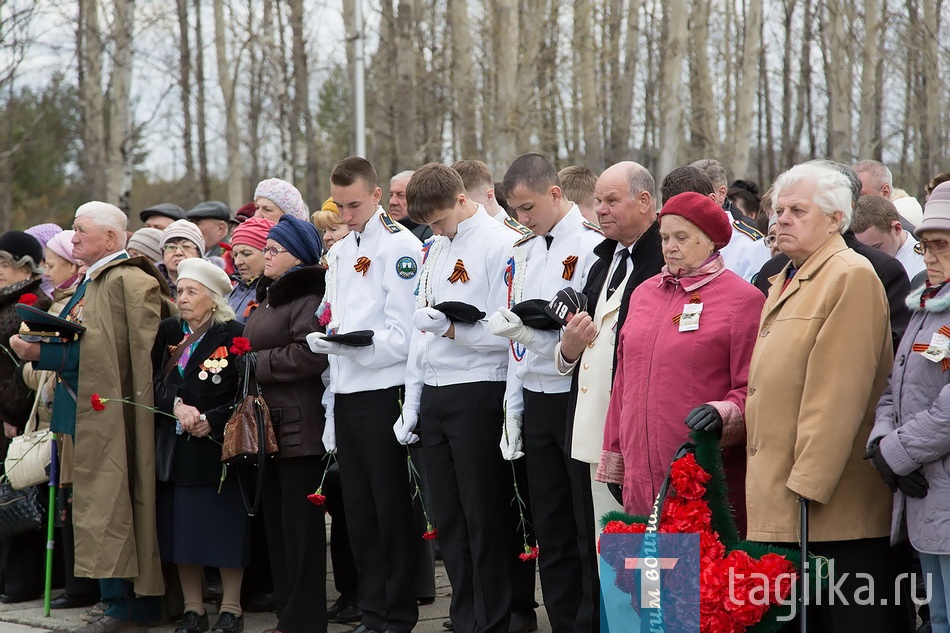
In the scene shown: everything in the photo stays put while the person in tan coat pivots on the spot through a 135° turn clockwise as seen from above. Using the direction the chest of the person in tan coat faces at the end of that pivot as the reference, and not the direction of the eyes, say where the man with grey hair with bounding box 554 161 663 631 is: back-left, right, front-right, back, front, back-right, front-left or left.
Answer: front-left

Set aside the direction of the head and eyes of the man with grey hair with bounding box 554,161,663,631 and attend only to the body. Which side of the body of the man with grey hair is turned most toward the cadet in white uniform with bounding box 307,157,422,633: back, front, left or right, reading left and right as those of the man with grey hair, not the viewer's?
right

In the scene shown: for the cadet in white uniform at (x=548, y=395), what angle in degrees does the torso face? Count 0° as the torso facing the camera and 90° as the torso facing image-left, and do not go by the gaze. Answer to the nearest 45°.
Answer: approximately 45°

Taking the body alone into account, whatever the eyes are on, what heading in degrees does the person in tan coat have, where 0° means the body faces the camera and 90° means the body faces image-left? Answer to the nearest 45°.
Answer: approximately 45°

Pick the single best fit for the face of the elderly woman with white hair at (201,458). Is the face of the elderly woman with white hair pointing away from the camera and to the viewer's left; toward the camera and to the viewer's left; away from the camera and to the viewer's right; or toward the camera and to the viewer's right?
toward the camera and to the viewer's left

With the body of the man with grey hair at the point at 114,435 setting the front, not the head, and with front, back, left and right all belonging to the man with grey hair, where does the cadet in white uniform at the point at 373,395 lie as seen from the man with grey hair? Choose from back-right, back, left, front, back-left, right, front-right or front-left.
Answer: back-left

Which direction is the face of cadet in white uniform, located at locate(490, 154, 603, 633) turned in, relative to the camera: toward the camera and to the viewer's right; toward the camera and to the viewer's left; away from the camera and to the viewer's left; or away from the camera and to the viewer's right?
toward the camera and to the viewer's left

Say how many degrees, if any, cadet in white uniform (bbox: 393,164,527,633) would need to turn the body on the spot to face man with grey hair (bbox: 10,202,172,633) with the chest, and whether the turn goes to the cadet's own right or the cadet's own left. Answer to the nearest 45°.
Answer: approximately 90° to the cadet's own right

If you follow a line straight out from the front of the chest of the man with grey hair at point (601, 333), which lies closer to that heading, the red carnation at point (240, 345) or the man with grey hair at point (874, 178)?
the red carnation
